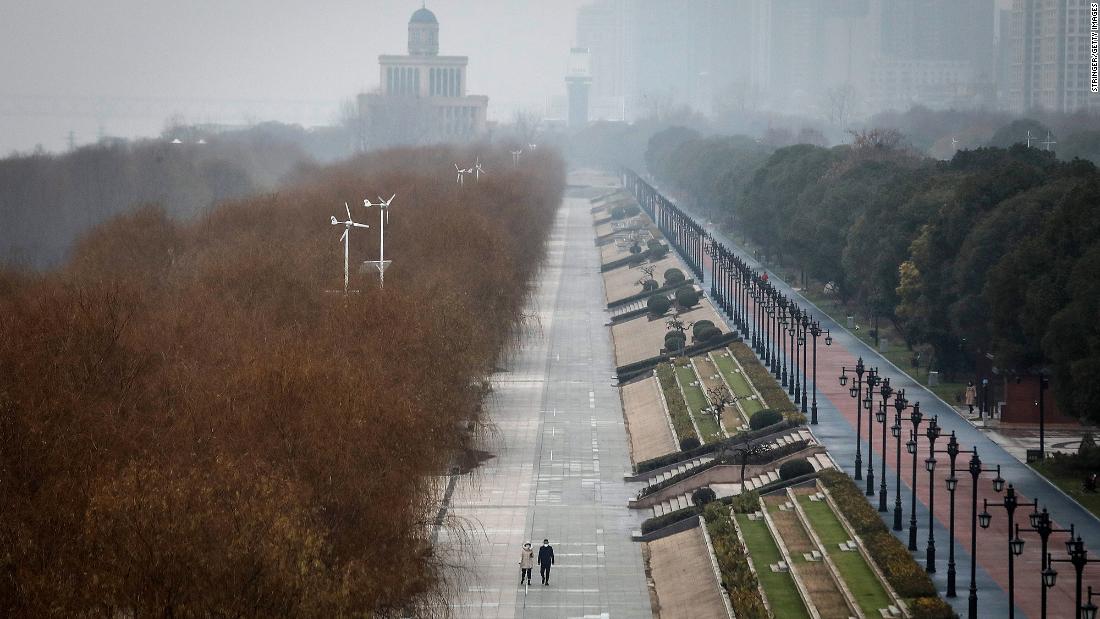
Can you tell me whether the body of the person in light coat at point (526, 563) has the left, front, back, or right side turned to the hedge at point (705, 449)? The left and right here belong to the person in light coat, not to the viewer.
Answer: back

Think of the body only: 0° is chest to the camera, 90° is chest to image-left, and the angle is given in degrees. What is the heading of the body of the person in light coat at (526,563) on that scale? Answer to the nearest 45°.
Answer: approximately 0°

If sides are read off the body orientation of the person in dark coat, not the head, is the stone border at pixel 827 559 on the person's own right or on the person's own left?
on the person's own left

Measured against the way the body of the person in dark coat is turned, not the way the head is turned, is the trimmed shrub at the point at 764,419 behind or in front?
behind

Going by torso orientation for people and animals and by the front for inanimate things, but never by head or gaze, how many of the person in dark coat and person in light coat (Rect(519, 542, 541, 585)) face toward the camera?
2

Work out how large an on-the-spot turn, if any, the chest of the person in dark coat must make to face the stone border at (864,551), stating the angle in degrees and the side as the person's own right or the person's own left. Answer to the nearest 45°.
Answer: approximately 90° to the person's own left

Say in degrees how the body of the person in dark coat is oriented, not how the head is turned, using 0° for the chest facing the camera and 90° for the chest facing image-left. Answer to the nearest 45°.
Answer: approximately 0°

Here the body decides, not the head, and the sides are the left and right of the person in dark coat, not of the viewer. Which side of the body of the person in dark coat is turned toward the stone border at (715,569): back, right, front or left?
left

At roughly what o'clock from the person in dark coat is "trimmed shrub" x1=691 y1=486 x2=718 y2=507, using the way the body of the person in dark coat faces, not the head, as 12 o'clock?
The trimmed shrub is roughly at 7 o'clock from the person in dark coat.

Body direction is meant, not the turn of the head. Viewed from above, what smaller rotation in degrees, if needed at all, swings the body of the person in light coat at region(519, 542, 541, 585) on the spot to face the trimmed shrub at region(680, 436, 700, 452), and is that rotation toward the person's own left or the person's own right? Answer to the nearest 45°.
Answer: approximately 180°

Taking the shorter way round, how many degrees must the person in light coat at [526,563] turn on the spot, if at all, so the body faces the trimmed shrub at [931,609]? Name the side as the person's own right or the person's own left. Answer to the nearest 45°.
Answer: approximately 45° to the person's own left
